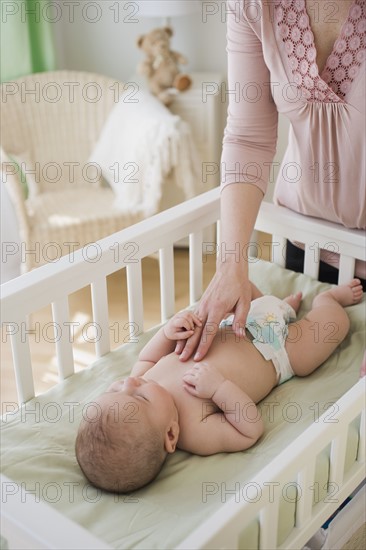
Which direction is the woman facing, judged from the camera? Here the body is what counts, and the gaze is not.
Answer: toward the camera

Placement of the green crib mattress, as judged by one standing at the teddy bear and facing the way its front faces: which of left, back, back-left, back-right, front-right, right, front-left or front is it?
front-right

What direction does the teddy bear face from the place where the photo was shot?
facing the viewer and to the right of the viewer

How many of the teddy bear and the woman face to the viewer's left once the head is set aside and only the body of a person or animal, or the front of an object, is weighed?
0

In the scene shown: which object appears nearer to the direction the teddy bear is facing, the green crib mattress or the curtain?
the green crib mattress

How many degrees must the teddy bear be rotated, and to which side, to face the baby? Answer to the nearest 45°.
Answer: approximately 45° to its right

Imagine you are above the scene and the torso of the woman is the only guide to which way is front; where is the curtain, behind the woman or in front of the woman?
behind

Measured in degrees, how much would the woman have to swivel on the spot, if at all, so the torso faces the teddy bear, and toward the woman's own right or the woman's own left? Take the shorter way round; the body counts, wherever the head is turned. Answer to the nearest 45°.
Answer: approximately 180°

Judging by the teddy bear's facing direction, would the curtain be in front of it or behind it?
behind
